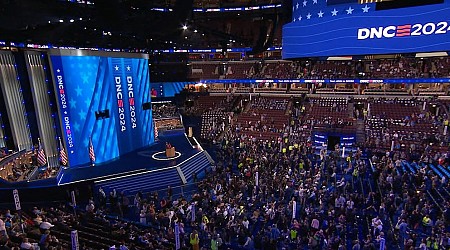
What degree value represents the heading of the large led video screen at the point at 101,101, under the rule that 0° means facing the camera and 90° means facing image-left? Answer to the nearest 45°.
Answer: approximately 315°

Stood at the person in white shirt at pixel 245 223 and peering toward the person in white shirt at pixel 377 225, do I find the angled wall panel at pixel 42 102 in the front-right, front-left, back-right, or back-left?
back-left

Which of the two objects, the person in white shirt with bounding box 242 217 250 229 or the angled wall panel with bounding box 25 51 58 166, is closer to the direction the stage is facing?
the person in white shirt

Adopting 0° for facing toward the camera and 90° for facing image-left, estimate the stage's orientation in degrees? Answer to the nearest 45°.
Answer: approximately 315°

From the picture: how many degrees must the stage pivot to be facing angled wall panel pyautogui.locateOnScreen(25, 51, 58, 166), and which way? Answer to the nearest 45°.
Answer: approximately 135° to its right

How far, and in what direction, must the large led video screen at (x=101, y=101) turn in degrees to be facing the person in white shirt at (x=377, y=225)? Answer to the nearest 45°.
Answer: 0° — it already faces them

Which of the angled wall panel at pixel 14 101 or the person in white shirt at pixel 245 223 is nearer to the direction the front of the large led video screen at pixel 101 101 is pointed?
the person in white shirt
